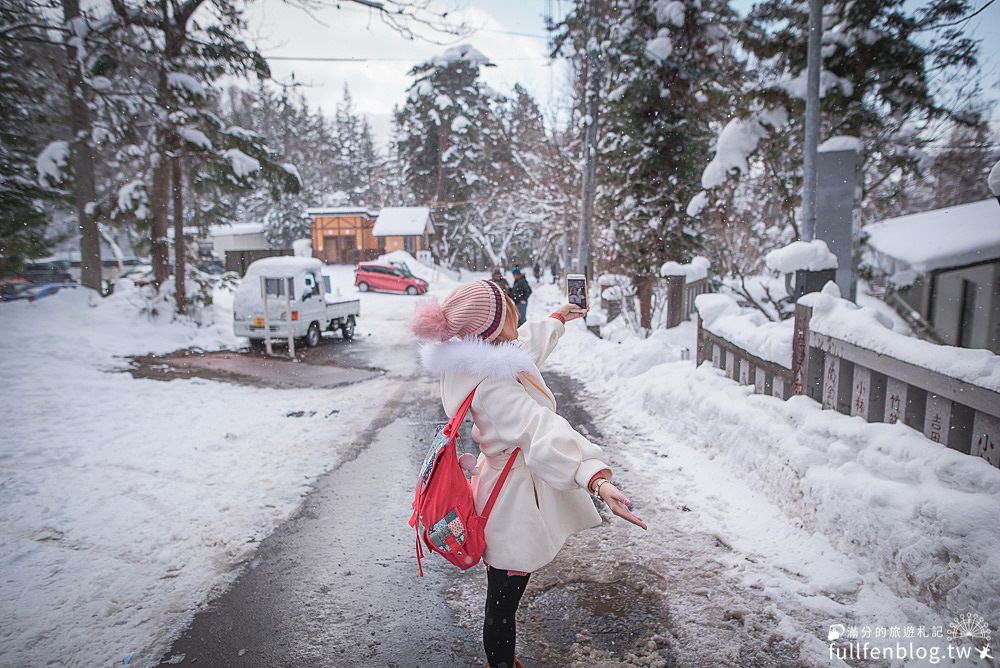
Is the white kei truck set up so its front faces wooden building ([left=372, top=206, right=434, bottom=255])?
no

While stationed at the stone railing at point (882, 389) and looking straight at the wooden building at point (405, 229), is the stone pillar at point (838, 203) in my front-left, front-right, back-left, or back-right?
front-right

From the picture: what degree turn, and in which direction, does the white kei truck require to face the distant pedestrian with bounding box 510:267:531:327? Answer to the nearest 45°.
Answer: approximately 135° to its left

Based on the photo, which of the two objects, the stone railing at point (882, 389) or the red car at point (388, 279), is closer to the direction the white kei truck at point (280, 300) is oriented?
the stone railing

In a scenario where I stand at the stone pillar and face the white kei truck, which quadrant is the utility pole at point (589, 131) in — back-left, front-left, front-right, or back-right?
front-right

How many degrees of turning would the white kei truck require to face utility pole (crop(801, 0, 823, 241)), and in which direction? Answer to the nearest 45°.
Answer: approximately 90° to its left

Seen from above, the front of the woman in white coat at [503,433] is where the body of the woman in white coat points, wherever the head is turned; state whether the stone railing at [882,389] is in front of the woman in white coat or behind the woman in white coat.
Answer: in front

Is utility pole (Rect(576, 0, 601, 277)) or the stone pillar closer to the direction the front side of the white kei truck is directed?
the stone pillar

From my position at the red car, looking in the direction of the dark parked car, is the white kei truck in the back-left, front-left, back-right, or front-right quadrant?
front-left

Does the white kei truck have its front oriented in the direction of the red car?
no
